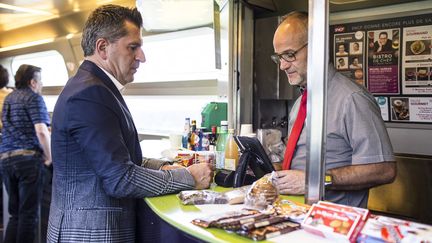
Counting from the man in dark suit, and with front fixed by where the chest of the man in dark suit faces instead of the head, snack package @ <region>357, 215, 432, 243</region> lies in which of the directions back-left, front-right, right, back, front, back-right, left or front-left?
front-right

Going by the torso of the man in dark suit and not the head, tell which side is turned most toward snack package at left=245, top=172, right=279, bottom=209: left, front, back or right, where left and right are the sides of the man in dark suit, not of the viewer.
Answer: front

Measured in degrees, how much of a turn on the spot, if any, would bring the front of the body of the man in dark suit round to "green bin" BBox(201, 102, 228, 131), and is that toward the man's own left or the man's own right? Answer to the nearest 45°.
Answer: approximately 45° to the man's own left

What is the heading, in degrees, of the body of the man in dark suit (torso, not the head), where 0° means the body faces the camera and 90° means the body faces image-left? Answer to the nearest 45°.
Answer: approximately 270°

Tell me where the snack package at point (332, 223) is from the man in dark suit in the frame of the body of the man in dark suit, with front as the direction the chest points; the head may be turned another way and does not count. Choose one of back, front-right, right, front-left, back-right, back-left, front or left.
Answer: front-right

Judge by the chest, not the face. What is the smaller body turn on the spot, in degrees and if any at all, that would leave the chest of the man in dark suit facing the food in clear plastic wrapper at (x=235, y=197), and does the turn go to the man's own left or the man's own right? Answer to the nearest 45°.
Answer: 0° — they already face it

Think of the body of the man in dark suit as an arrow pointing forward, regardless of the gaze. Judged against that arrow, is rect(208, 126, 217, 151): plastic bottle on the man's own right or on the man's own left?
on the man's own left

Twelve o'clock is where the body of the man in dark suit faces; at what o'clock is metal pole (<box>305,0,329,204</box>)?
The metal pole is roughly at 1 o'clock from the man in dark suit.

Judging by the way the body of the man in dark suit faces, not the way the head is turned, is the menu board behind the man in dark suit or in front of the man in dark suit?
in front

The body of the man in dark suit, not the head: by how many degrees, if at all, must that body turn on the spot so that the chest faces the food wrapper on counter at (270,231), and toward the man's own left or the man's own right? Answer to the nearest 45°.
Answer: approximately 45° to the man's own right

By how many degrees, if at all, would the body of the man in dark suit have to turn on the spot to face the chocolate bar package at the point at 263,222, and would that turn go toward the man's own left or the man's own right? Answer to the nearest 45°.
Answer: approximately 45° to the man's own right

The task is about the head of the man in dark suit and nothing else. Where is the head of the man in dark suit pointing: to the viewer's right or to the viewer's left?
to the viewer's right
